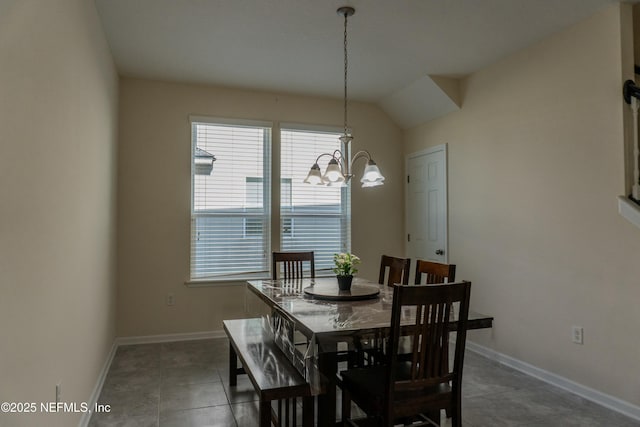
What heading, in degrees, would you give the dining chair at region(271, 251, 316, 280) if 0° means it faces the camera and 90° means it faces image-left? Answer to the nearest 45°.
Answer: approximately 0°

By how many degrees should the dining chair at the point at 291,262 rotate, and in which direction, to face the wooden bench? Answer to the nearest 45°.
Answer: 0° — it already faces it

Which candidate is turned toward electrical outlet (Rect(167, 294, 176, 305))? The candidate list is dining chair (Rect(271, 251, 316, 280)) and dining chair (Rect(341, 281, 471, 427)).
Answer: dining chair (Rect(341, 281, 471, 427))

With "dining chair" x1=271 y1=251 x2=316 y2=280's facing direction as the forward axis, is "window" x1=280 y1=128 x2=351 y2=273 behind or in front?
behind

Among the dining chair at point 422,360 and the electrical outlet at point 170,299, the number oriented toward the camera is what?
1

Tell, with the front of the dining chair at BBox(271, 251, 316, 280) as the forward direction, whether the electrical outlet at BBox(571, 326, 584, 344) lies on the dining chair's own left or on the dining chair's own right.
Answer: on the dining chair's own left

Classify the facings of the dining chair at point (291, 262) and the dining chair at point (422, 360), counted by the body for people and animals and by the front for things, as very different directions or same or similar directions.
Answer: very different directions

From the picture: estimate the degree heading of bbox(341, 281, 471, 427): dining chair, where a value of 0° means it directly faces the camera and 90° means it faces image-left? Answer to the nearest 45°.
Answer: approximately 135°

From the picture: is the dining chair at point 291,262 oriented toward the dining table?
yes

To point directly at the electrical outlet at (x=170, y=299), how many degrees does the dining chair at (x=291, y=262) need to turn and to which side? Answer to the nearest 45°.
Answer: approximately 135° to its right
